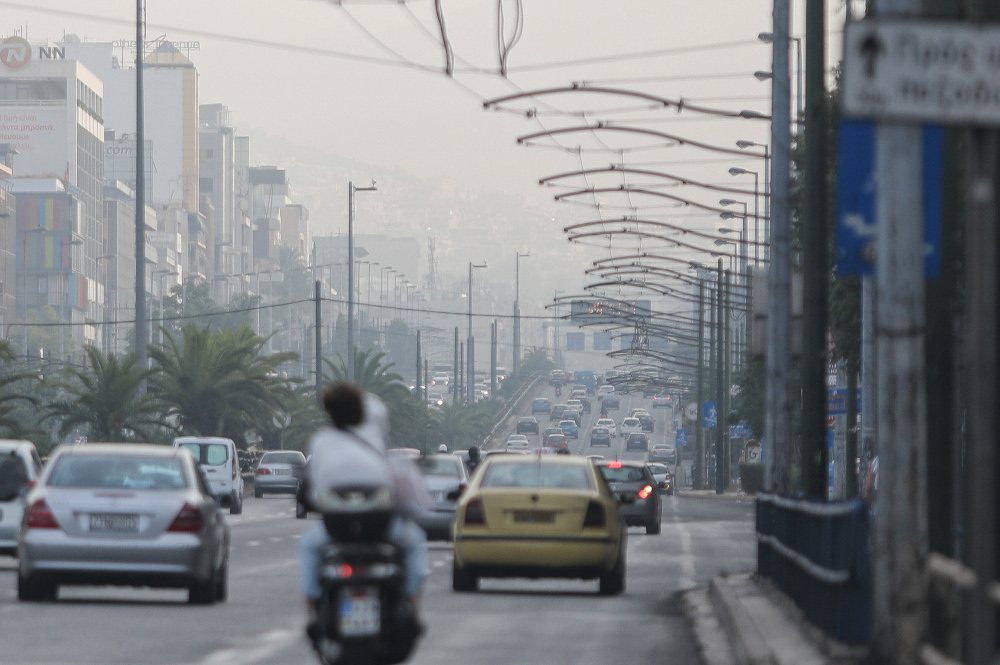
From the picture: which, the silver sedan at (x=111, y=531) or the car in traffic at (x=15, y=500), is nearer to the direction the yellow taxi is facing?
the car in traffic

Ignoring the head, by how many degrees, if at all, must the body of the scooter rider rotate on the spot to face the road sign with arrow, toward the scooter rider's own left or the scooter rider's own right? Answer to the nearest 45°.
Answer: approximately 135° to the scooter rider's own right

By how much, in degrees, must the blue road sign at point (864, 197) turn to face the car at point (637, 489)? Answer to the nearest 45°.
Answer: approximately 180°

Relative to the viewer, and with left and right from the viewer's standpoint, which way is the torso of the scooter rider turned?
facing away from the viewer

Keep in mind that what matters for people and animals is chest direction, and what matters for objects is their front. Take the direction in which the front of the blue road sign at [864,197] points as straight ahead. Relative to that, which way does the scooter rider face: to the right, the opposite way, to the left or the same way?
the opposite way

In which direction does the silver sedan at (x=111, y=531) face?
away from the camera

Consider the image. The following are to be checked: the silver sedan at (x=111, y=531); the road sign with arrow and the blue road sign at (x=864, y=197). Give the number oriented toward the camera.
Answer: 2

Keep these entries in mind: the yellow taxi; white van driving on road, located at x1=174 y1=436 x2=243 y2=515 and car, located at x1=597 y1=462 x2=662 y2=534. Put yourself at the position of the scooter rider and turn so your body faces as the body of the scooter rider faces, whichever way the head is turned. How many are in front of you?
3

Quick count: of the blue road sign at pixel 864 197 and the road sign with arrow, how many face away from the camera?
0

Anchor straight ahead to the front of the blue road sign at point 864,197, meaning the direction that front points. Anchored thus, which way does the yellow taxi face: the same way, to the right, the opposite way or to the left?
the opposite way

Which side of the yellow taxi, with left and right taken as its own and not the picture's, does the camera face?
back

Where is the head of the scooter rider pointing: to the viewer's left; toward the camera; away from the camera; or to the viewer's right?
away from the camera

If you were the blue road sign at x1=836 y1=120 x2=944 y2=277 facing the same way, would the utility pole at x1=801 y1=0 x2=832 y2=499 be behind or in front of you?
behind
